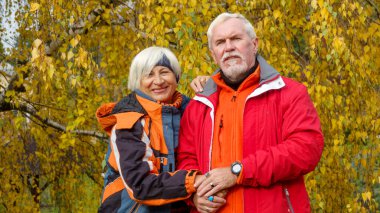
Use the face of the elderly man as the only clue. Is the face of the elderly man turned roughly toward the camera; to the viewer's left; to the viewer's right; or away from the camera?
toward the camera

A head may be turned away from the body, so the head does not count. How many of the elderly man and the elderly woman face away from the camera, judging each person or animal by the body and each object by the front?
0

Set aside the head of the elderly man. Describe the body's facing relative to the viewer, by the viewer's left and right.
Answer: facing the viewer and to the left of the viewer

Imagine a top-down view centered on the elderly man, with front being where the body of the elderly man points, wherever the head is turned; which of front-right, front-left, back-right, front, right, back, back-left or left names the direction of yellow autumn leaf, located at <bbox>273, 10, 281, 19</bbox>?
back-right

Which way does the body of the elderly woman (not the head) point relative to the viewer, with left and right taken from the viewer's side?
facing the viewer and to the right of the viewer
